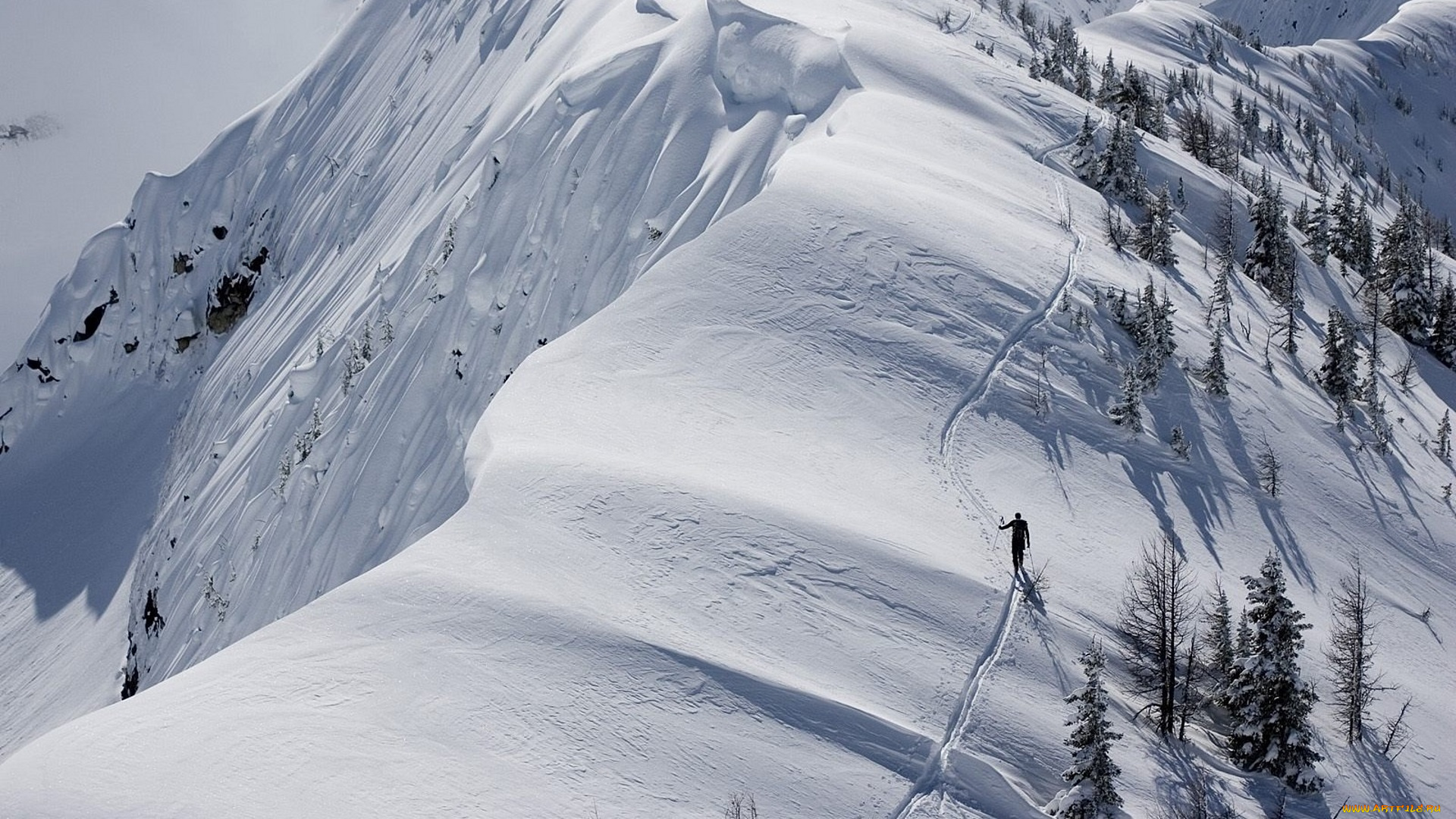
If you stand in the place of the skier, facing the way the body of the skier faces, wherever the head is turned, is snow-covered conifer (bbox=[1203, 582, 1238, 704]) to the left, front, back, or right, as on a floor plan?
right

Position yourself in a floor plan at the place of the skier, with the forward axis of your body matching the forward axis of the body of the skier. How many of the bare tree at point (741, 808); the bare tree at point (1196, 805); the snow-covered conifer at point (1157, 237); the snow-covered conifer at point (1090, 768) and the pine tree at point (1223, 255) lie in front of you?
2

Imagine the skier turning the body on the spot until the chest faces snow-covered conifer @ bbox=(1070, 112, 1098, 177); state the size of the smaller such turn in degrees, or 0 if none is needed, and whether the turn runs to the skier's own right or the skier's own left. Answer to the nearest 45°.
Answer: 0° — they already face it

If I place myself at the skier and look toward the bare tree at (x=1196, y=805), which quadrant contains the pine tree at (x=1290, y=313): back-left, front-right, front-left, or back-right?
back-left

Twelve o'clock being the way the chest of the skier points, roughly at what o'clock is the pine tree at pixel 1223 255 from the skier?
The pine tree is roughly at 12 o'clock from the skier.

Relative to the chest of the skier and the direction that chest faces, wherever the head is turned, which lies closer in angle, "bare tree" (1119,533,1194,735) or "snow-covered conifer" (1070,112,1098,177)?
the snow-covered conifer

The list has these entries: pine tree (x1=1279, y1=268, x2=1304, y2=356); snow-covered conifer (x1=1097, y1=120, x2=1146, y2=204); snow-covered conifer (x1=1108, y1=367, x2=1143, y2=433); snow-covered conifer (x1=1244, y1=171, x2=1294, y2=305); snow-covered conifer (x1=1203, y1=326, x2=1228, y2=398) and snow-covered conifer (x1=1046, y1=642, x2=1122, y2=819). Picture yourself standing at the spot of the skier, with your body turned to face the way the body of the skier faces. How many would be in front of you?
5

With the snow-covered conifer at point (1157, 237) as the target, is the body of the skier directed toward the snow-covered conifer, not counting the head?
yes

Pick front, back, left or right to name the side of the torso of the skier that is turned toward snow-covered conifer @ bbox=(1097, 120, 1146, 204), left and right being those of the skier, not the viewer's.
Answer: front

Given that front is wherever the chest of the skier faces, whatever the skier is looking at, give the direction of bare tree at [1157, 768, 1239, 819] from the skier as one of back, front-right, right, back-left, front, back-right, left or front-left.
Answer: back-right

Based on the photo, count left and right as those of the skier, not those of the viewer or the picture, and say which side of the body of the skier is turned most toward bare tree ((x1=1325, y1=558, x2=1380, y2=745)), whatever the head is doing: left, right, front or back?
right

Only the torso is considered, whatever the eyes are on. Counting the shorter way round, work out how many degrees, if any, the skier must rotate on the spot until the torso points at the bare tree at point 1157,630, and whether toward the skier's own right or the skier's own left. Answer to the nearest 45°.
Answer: approximately 90° to the skier's own right

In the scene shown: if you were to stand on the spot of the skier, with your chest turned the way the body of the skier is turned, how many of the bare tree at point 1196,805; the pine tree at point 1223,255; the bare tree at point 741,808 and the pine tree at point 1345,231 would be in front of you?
2

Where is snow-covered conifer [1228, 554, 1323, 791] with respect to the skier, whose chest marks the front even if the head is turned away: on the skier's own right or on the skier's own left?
on the skier's own right

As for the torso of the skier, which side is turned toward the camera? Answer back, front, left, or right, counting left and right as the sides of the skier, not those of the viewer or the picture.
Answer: back
